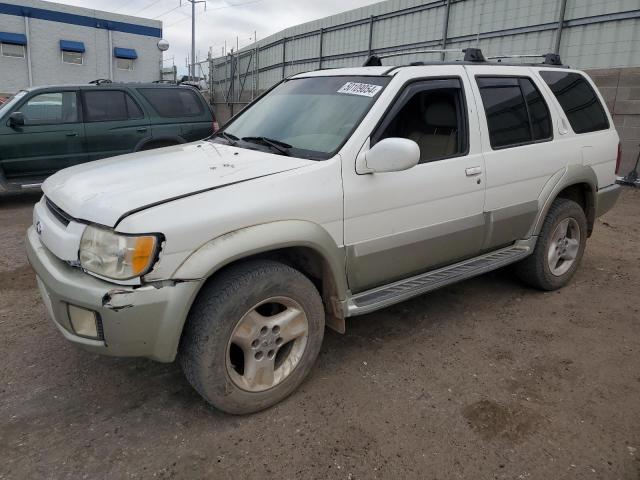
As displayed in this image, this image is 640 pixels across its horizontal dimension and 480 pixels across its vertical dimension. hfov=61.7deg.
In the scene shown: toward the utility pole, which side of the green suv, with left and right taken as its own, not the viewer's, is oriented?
right

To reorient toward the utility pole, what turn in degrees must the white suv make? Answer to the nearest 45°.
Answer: approximately 135° to its right

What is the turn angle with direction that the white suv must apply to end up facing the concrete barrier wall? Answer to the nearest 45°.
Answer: approximately 180°

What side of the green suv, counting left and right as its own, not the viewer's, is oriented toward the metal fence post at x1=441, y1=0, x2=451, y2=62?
back

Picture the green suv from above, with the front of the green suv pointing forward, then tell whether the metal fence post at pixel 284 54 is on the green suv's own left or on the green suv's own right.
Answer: on the green suv's own right

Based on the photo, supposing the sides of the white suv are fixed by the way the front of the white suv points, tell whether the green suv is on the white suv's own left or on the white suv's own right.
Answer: on the white suv's own right

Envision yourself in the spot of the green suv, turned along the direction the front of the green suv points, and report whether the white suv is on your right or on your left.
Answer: on your left

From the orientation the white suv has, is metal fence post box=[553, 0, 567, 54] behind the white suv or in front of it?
behind

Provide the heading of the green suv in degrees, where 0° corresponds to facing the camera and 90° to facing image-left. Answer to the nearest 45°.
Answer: approximately 90°

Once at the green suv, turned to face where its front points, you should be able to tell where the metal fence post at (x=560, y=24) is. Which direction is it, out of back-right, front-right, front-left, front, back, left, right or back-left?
back

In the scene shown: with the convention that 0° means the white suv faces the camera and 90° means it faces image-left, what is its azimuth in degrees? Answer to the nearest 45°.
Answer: approximately 45°

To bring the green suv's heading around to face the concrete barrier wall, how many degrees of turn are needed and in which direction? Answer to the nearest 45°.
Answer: approximately 180°
